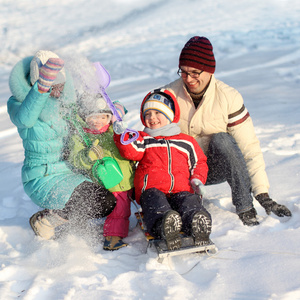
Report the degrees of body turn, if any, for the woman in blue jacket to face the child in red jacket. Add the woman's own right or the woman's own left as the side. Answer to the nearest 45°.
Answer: approximately 45° to the woman's own left

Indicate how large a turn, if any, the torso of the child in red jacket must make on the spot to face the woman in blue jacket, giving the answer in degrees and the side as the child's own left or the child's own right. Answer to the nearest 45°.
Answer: approximately 90° to the child's own right

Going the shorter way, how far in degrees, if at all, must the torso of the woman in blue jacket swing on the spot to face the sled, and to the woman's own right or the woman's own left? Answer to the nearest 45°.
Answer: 0° — they already face it

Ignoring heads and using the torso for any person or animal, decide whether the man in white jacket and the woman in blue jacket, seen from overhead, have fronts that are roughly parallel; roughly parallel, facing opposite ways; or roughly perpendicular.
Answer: roughly perpendicular

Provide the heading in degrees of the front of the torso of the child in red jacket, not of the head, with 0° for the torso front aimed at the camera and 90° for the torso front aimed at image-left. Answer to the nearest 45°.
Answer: approximately 0°

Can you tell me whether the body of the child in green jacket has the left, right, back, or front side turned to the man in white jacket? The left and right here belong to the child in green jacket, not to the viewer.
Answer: left

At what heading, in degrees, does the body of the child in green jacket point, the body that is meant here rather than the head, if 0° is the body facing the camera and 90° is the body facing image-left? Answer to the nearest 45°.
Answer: approximately 0°

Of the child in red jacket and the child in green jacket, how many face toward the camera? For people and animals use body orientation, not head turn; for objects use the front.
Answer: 2
